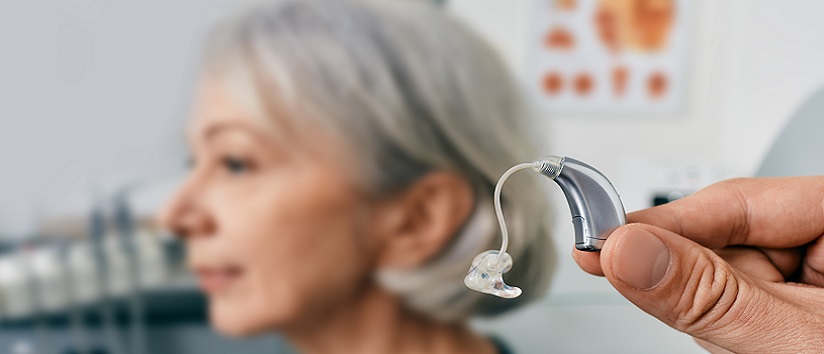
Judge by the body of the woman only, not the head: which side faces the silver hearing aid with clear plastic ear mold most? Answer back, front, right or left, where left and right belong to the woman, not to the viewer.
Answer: left

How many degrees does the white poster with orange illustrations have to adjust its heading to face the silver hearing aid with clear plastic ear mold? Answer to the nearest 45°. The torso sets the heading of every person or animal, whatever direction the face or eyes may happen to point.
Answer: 0° — it already faces it

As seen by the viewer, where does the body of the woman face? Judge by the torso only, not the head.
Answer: to the viewer's left

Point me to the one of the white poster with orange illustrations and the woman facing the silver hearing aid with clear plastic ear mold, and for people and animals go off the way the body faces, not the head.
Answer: the white poster with orange illustrations

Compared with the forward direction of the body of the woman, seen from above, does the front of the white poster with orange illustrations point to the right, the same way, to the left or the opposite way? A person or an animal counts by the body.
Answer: to the left

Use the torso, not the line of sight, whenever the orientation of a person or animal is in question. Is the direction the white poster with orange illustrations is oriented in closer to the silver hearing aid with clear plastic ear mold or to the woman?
the silver hearing aid with clear plastic ear mold

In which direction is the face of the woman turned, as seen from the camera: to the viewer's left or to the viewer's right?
to the viewer's left

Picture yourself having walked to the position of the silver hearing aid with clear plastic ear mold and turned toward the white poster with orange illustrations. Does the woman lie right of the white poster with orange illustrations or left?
left

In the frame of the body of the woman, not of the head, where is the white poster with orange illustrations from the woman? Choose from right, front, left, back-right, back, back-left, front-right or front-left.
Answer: back-right

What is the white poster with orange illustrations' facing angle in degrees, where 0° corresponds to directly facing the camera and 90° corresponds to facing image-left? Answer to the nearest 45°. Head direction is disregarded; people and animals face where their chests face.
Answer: approximately 0°

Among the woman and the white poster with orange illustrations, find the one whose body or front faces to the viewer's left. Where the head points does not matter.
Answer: the woman

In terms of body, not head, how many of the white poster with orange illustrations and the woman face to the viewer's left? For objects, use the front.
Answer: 1
